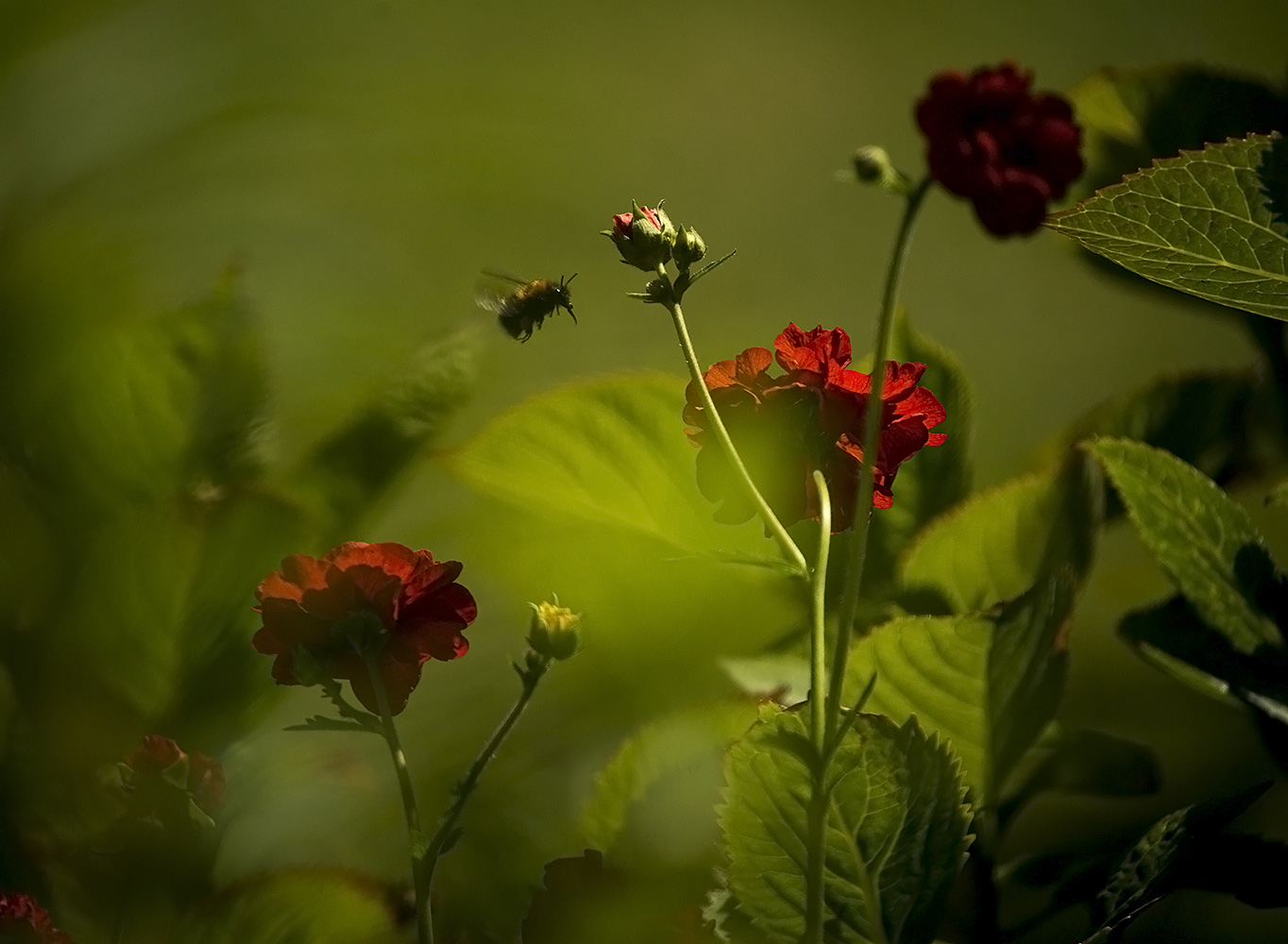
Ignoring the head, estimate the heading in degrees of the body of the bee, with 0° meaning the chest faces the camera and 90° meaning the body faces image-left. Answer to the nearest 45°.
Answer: approximately 270°
